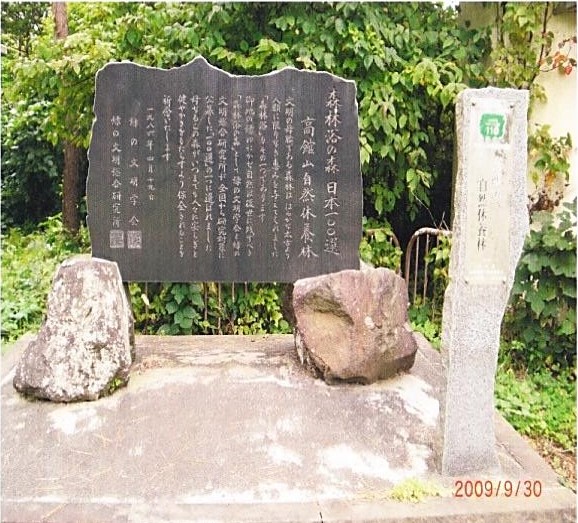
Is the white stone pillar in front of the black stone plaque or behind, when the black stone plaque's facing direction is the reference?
in front

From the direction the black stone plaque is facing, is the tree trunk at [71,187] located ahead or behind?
behind

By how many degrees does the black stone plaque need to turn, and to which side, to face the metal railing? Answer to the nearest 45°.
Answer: approximately 135° to its left

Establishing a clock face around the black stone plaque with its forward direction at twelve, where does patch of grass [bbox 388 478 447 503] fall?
The patch of grass is roughly at 11 o'clock from the black stone plaque.

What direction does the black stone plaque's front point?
toward the camera
